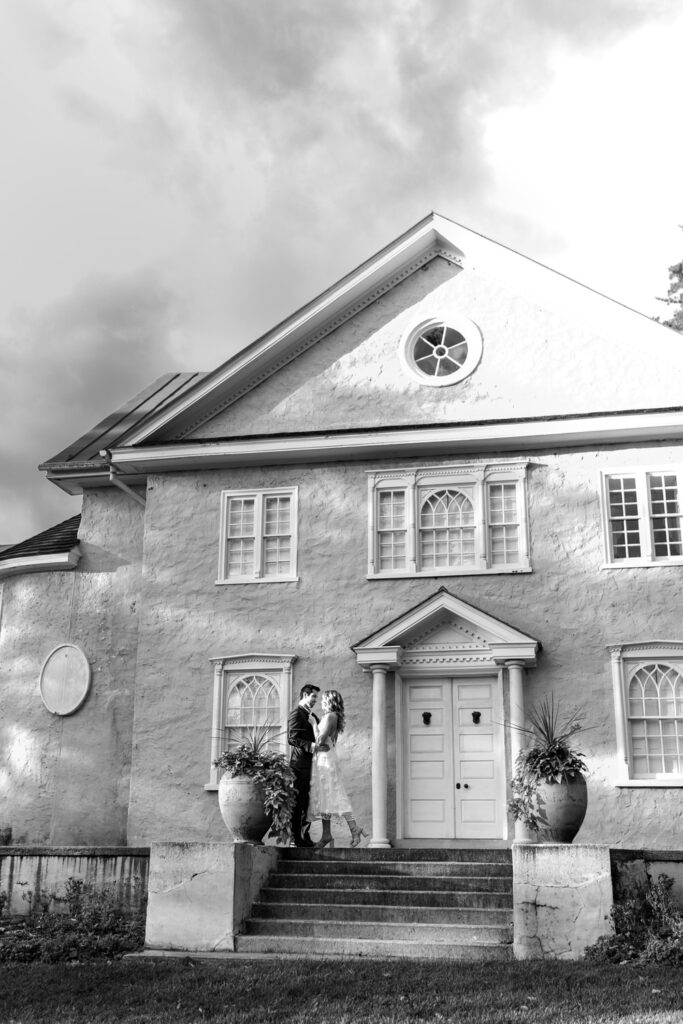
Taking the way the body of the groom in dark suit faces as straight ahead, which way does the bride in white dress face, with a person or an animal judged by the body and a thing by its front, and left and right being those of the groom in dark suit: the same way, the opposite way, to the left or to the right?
the opposite way

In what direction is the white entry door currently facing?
toward the camera

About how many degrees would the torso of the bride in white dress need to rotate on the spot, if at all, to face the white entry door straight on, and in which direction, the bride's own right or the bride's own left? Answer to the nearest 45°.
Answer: approximately 135° to the bride's own right

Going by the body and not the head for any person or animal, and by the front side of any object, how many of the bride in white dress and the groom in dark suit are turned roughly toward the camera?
0

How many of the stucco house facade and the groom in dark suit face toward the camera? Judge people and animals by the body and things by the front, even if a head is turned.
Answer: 1

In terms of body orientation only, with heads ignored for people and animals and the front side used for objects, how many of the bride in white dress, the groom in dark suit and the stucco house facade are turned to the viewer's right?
1

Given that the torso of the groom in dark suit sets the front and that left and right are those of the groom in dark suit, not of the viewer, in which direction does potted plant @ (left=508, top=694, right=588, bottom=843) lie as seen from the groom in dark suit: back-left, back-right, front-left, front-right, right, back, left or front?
front-right

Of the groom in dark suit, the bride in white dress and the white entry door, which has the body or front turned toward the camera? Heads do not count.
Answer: the white entry door

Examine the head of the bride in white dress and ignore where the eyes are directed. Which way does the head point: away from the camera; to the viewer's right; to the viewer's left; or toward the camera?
to the viewer's left

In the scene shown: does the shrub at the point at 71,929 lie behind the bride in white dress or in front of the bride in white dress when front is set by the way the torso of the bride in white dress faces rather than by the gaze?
in front

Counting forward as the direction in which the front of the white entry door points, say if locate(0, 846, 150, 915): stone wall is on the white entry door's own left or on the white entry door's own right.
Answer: on the white entry door's own right

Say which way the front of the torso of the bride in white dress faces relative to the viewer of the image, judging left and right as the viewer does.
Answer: facing to the left of the viewer

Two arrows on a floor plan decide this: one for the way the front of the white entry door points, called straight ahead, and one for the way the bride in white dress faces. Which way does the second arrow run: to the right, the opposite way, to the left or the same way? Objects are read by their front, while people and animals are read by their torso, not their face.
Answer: to the right

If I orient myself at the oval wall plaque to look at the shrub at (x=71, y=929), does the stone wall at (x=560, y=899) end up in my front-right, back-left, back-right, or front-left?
front-left

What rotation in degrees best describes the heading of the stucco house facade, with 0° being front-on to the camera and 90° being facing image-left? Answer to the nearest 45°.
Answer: approximately 0°
